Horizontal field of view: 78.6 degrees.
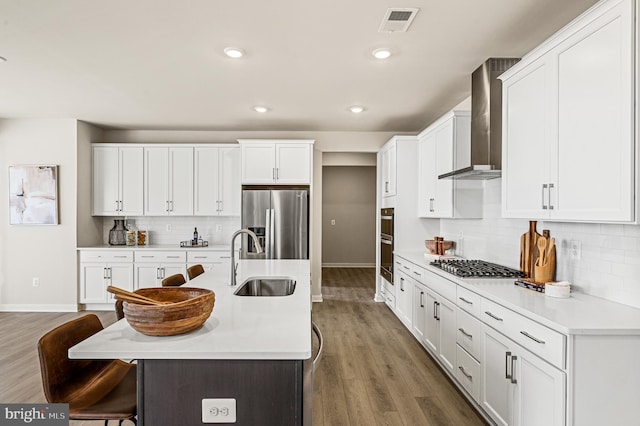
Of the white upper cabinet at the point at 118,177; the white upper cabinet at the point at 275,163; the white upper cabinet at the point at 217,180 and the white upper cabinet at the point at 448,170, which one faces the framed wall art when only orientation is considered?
the white upper cabinet at the point at 448,170

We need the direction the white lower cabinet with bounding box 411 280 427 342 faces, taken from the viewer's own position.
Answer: facing to the left of the viewer

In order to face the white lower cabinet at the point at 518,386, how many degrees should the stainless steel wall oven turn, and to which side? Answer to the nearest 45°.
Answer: approximately 90° to its left

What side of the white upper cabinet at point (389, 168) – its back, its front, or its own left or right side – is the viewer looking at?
left

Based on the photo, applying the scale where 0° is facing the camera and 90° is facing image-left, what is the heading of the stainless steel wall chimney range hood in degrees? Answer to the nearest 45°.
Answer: approximately 45°

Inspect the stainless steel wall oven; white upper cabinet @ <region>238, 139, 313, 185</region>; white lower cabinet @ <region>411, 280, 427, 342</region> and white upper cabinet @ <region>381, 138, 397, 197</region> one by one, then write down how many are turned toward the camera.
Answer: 1

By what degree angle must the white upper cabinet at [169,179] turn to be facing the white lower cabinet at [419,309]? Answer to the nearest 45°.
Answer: approximately 45° to its left

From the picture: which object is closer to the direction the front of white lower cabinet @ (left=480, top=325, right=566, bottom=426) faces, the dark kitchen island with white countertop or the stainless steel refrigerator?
the dark kitchen island with white countertop

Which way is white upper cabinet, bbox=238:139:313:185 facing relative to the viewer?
toward the camera

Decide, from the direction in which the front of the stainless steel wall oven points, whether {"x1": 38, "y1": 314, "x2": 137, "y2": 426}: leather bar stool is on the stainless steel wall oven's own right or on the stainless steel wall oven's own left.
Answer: on the stainless steel wall oven's own left

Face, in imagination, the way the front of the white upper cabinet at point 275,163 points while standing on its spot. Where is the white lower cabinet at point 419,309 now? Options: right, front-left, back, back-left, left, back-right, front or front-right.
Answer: front-left

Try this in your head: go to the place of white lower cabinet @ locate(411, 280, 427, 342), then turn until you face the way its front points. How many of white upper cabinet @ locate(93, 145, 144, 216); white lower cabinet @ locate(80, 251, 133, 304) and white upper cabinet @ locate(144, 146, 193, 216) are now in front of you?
3

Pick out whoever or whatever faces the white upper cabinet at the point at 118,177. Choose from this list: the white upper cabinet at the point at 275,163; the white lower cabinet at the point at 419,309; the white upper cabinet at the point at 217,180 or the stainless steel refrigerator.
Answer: the white lower cabinet

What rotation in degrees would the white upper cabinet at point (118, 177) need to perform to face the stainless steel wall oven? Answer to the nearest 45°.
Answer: approximately 45° to its left

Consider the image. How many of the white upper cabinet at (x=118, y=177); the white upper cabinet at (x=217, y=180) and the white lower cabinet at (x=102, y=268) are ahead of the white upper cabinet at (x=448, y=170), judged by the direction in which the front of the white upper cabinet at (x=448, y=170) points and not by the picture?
3

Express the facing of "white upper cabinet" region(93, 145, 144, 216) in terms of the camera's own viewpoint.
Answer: facing the viewer
